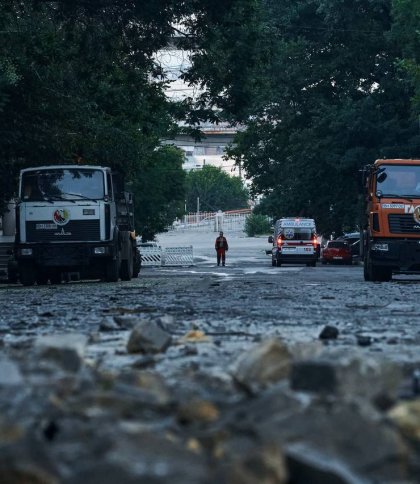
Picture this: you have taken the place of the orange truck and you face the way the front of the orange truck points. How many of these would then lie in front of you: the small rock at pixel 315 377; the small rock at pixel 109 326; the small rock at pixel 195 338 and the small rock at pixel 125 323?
4

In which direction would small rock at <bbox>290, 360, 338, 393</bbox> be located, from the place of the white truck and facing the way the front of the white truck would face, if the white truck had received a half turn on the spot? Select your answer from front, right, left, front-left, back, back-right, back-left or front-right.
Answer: back

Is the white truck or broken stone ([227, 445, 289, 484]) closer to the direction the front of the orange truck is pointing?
the broken stone

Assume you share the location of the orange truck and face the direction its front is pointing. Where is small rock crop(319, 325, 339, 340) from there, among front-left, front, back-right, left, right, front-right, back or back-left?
front

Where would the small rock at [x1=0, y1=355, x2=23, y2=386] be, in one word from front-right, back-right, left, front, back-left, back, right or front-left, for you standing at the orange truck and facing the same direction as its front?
front

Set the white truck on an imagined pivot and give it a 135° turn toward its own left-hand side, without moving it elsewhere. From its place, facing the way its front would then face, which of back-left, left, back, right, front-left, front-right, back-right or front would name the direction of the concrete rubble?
back-right

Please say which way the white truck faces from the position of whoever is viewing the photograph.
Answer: facing the viewer

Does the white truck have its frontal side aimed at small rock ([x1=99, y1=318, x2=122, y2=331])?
yes

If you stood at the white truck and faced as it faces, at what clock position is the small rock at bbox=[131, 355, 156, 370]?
The small rock is roughly at 12 o'clock from the white truck.

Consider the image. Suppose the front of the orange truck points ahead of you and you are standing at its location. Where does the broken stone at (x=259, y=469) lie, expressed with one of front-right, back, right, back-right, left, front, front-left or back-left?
front

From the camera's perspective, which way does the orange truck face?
toward the camera

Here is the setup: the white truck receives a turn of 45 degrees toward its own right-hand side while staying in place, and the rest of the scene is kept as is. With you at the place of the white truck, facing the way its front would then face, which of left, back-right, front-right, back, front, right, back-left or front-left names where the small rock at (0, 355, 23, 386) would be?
front-left

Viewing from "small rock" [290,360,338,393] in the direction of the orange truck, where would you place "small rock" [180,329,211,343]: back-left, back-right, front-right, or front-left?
front-left

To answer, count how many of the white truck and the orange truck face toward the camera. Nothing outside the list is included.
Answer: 2

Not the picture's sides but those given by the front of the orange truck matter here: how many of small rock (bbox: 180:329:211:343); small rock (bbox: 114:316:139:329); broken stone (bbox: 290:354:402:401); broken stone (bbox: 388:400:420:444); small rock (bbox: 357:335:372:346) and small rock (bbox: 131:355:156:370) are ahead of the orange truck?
6

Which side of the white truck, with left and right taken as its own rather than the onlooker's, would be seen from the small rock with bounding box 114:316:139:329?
front

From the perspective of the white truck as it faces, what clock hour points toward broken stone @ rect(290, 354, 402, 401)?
The broken stone is roughly at 12 o'clock from the white truck.
